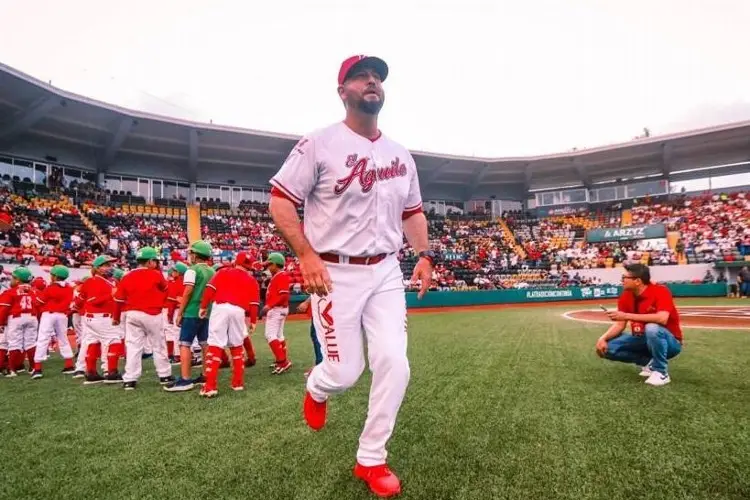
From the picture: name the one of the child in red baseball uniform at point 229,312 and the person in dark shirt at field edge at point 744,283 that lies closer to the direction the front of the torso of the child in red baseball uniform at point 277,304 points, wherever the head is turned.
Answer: the child in red baseball uniform

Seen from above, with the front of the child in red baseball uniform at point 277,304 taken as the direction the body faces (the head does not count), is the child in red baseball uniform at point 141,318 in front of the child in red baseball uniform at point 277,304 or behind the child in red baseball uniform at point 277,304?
in front

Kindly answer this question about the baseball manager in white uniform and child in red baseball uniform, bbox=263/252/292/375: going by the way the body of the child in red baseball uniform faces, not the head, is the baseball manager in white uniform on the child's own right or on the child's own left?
on the child's own left

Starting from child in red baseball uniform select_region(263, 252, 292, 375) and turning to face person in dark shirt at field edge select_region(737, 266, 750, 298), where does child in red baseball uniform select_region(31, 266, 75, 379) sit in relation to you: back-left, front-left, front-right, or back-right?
back-left

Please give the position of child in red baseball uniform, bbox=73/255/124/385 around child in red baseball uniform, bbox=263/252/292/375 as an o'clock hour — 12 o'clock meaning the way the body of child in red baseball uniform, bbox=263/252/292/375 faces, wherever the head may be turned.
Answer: child in red baseball uniform, bbox=73/255/124/385 is roughly at 12 o'clock from child in red baseball uniform, bbox=263/252/292/375.

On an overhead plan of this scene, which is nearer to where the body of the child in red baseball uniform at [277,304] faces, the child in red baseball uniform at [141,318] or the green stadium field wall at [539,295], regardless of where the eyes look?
the child in red baseball uniform

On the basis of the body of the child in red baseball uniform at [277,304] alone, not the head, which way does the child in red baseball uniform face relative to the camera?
to the viewer's left

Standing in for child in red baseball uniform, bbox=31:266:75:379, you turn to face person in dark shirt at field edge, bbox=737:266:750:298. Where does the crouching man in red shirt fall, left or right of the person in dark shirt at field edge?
right

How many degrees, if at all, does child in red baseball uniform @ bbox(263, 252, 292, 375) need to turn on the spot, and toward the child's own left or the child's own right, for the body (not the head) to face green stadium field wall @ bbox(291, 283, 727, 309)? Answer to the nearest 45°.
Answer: approximately 135° to the child's own right

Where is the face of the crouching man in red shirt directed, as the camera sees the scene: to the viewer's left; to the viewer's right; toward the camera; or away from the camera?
to the viewer's left

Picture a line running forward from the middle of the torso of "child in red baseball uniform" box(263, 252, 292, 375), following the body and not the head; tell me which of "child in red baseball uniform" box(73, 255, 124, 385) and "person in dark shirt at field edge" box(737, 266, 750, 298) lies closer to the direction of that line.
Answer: the child in red baseball uniform
